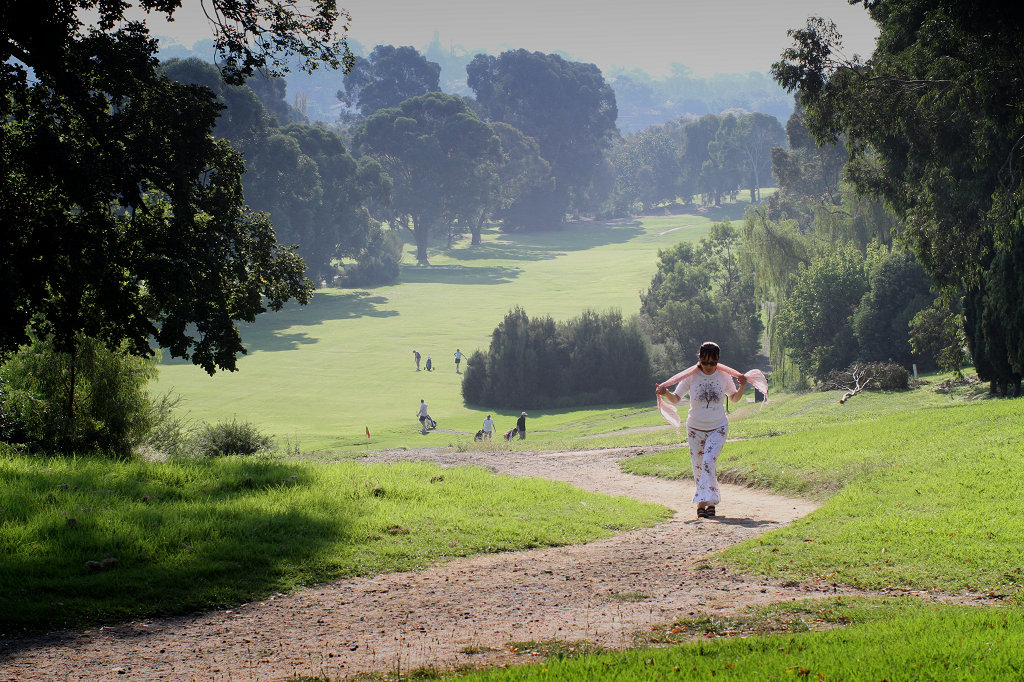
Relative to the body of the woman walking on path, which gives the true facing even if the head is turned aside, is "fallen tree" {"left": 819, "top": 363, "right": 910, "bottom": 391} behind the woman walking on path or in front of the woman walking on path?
behind

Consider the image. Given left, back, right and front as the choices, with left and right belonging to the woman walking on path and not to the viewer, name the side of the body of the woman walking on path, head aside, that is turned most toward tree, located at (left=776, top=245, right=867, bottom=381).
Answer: back

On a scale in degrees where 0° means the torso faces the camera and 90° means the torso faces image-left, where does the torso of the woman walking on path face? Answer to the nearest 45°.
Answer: approximately 0°

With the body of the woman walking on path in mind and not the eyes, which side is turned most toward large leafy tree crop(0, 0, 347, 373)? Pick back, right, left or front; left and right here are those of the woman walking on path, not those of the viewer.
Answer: right

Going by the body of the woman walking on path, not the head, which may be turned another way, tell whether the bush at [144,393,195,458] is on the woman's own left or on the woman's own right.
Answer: on the woman's own right

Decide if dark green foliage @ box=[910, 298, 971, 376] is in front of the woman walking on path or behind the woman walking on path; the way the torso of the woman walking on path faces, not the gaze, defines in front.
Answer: behind

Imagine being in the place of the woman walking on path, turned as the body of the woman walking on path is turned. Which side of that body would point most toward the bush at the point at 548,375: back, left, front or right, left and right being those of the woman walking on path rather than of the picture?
back
